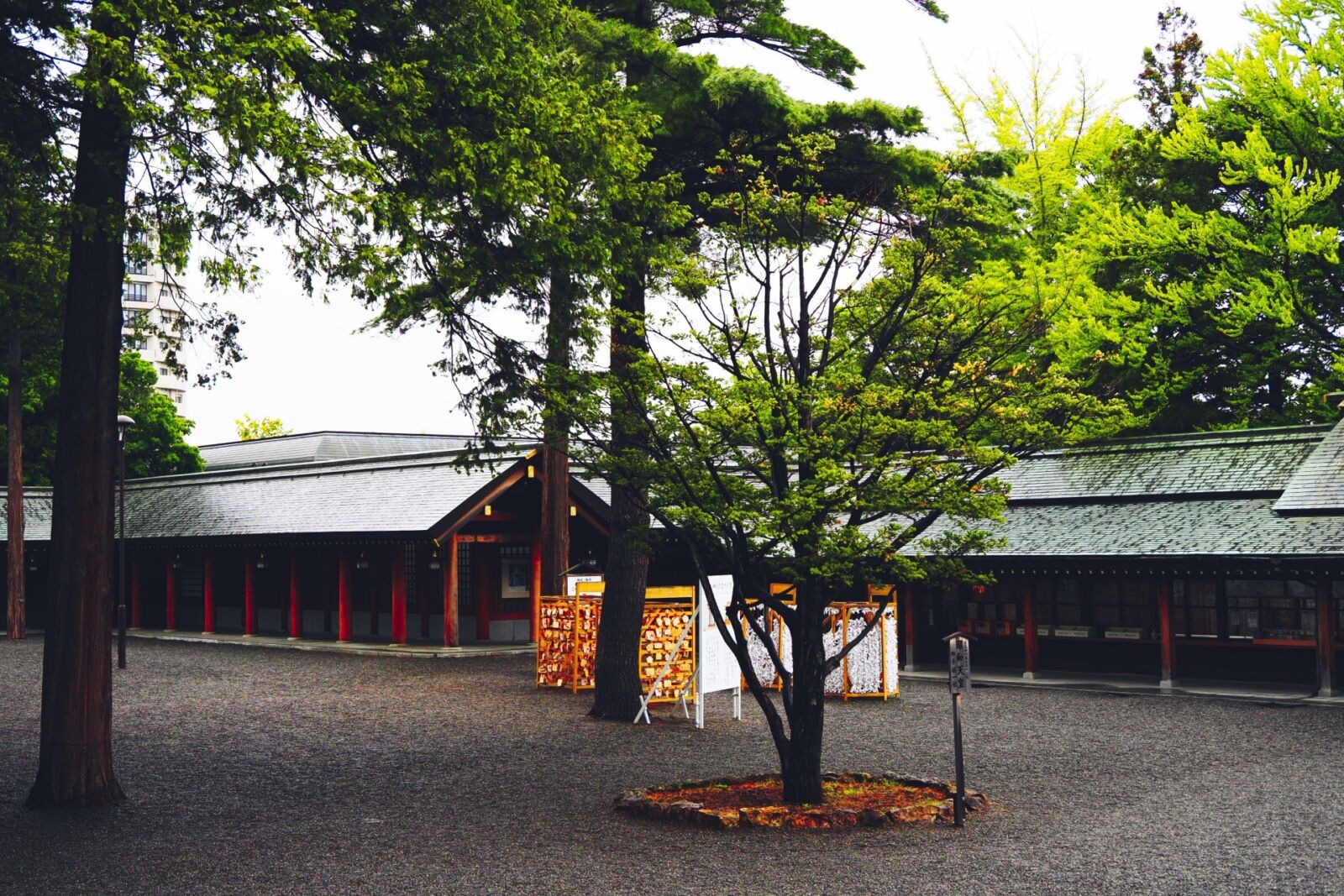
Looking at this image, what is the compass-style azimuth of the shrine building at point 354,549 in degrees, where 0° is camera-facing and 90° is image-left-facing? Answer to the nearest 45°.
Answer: approximately 315°

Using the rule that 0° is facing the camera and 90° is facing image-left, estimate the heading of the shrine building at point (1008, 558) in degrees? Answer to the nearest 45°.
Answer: approximately 45°

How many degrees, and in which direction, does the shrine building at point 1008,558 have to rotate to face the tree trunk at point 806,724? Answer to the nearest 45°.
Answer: approximately 45° to its left

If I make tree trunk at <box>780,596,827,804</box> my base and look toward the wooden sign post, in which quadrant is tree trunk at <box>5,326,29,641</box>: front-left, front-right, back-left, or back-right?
back-left

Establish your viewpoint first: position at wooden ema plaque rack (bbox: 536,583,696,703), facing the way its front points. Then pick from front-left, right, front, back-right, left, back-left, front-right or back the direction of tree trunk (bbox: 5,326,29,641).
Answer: back-right
